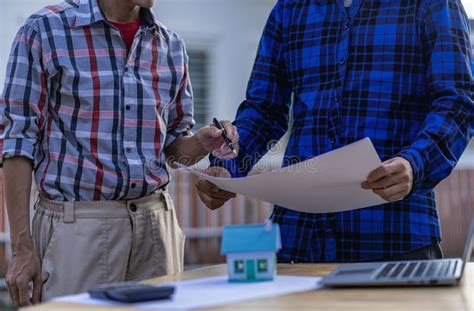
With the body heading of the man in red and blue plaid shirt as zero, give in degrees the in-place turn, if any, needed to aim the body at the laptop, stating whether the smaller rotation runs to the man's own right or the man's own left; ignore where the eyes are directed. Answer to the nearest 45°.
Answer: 0° — they already face it

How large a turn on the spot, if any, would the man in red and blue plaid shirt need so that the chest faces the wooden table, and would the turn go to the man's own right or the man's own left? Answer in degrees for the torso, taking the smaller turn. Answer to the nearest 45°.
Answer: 0° — they already face it

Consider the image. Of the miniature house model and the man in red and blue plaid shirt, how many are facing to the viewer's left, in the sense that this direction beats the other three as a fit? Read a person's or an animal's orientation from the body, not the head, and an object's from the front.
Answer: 0

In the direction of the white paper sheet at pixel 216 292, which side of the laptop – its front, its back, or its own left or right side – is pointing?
front

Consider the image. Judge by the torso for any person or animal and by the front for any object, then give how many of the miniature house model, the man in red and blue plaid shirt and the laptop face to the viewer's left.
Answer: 1

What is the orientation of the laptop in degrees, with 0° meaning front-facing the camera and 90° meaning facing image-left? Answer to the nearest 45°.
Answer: approximately 90°

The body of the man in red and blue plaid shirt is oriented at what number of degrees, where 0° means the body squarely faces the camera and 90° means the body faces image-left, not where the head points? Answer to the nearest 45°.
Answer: approximately 315°

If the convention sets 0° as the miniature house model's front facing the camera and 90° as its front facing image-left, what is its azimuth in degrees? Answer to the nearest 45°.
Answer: approximately 0°

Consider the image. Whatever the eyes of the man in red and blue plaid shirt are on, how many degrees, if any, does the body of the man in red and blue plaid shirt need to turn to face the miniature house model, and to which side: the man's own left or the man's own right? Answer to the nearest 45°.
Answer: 0° — they already face it

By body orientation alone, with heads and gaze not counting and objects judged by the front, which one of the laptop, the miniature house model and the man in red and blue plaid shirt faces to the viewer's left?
the laptop

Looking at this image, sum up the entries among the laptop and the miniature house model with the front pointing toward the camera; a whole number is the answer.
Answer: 1
